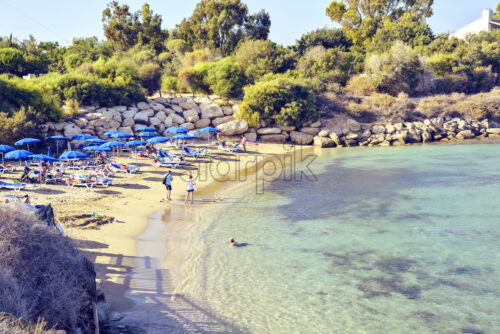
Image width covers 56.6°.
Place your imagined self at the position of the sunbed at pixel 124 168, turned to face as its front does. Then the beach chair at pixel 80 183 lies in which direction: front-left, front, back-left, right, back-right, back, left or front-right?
back-right

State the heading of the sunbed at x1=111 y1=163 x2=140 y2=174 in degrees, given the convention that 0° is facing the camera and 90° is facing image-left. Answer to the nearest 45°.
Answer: approximately 270°

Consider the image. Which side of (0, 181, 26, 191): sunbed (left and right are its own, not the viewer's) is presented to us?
right

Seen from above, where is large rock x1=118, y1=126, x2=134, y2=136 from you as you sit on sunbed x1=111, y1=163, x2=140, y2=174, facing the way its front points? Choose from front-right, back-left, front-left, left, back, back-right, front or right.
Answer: left

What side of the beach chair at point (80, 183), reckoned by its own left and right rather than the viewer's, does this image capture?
right

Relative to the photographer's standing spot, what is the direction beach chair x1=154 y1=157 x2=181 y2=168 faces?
facing to the right of the viewer

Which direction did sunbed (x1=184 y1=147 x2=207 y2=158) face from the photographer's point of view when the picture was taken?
facing to the right of the viewer

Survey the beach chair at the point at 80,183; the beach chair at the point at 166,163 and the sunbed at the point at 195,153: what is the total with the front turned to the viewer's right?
3

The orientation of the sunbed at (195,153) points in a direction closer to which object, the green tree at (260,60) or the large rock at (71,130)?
the green tree

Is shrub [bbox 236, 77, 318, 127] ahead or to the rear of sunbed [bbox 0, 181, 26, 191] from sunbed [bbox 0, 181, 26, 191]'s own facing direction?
ahead

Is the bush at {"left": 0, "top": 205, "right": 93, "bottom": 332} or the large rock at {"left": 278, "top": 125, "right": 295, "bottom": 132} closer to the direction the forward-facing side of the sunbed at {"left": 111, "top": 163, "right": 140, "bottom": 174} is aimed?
the large rock

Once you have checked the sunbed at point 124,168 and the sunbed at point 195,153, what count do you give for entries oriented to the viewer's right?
2

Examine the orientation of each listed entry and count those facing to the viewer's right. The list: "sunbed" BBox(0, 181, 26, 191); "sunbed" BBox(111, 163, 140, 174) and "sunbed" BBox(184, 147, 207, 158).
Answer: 3
